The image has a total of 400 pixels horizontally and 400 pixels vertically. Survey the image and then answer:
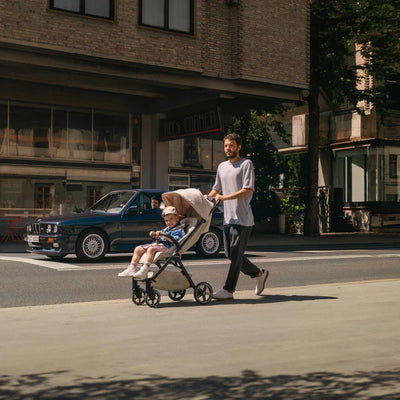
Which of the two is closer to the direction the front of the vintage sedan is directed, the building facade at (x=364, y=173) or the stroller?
the stroller

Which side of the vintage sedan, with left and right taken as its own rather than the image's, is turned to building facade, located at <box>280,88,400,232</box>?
back

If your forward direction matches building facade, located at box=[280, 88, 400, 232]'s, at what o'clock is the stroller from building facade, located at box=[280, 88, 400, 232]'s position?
The stroller is roughly at 12 o'clock from the building facade.

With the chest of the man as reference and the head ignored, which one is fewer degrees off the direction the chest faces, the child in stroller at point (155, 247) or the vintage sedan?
the child in stroller

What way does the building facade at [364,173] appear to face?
toward the camera

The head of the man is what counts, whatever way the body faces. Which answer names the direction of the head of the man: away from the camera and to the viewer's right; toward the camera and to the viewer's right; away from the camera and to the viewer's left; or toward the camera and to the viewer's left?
toward the camera and to the viewer's left

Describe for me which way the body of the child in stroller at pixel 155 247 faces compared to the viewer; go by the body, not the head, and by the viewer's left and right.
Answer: facing the viewer and to the left of the viewer
